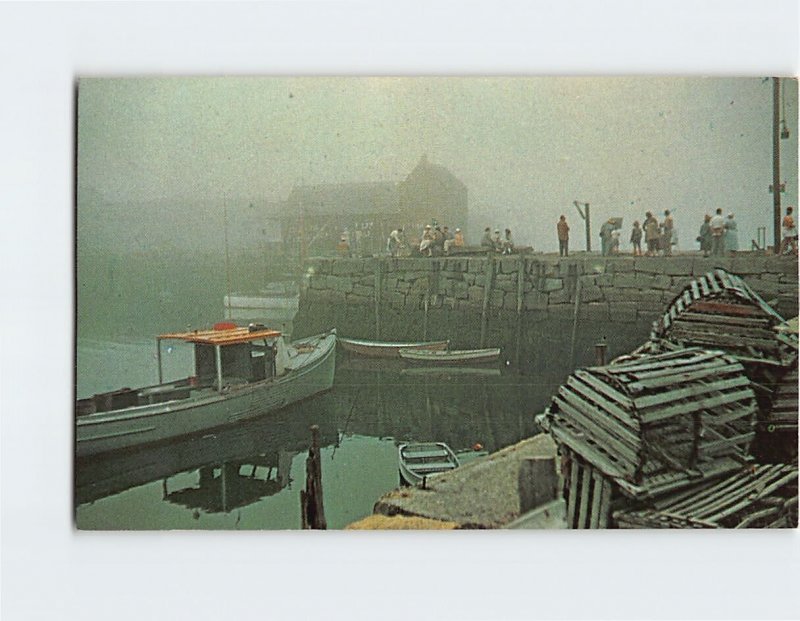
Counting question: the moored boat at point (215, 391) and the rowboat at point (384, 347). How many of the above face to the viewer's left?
1

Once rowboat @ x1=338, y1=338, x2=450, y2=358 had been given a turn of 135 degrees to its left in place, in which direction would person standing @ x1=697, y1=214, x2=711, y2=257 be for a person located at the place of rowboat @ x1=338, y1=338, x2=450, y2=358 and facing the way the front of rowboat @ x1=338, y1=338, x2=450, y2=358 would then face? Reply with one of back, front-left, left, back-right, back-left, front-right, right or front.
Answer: front-left

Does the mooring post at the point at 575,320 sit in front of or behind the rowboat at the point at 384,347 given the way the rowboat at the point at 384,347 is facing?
behind

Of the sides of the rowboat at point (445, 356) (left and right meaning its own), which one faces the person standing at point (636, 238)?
back

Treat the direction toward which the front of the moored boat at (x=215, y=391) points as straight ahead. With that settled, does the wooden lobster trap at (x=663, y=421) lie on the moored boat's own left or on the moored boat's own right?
on the moored boat's own right

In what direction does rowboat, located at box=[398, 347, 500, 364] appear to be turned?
to the viewer's left

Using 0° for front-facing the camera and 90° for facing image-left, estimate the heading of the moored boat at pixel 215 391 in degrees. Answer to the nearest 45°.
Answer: approximately 225°

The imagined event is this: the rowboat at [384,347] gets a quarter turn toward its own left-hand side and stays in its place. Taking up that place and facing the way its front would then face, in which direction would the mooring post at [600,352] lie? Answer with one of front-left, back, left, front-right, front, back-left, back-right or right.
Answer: left

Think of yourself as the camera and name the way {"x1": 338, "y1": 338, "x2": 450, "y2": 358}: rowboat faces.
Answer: facing to the left of the viewer

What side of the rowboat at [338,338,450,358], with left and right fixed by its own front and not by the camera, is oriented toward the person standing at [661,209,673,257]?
back

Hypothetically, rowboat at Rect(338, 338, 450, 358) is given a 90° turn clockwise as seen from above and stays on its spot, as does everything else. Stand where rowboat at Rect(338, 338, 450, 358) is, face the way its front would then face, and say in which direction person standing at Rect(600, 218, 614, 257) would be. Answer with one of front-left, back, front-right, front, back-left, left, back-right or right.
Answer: right
